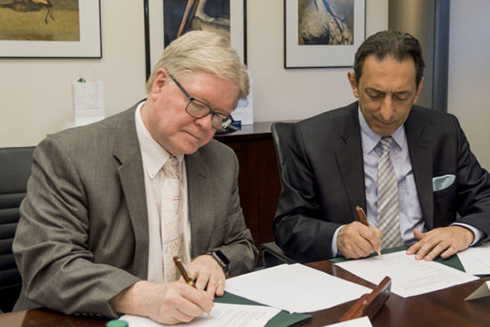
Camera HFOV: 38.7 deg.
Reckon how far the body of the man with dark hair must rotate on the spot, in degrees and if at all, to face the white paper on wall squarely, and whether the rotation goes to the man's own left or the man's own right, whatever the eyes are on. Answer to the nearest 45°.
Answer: approximately 135° to the man's own right

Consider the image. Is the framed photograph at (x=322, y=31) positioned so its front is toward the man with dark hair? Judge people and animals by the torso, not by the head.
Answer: yes

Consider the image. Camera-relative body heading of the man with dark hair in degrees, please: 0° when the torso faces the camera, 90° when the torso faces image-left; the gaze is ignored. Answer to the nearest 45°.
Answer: approximately 0°

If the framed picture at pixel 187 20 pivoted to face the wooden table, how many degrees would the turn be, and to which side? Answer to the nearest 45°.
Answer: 0° — it already faces it

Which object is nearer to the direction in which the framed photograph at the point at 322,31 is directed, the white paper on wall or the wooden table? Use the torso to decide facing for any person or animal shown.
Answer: the wooden table

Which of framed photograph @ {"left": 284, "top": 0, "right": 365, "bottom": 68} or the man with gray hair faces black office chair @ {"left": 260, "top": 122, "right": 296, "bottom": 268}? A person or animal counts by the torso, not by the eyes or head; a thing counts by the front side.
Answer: the framed photograph

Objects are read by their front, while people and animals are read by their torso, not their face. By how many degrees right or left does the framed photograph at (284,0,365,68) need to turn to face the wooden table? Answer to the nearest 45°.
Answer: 0° — it already faces it
